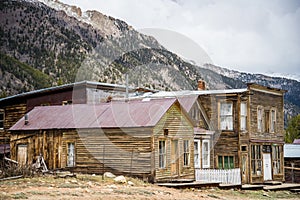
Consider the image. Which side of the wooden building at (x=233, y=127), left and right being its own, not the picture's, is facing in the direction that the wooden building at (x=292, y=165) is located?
left

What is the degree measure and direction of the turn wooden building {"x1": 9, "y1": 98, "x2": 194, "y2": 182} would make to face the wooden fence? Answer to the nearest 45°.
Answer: approximately 45° to its left

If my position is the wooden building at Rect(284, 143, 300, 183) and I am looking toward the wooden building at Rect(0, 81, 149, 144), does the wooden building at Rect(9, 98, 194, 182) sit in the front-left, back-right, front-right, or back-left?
front-left

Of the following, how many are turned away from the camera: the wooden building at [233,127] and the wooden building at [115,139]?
0

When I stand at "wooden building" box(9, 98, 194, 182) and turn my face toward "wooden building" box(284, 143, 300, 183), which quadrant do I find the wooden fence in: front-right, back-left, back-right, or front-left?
front-right

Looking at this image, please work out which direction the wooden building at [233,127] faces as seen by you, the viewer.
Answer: facing the viewer and to the right of the viewer

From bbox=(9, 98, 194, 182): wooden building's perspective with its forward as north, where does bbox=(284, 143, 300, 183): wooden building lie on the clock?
bbox=(284, 143, 300, 183): wooden building is roughly at 9 o'clock from bbox=(9, 98, 194, 182): wooden building.

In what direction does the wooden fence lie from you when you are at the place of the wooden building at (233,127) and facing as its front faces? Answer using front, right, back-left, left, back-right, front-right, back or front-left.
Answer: front-right

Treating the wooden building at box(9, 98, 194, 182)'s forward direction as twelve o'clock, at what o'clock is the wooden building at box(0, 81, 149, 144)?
the wooden building at box(0, 81, 149, 144) is roughly at 7 o'clock from the wooden building at box(9, 98, 194, 182).

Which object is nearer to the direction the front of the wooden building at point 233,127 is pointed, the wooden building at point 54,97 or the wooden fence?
the wooden fence

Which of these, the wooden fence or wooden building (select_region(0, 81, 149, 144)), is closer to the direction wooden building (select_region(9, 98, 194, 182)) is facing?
the wooden fence

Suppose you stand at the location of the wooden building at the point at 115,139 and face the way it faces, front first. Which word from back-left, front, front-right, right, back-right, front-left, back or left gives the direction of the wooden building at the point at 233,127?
left
